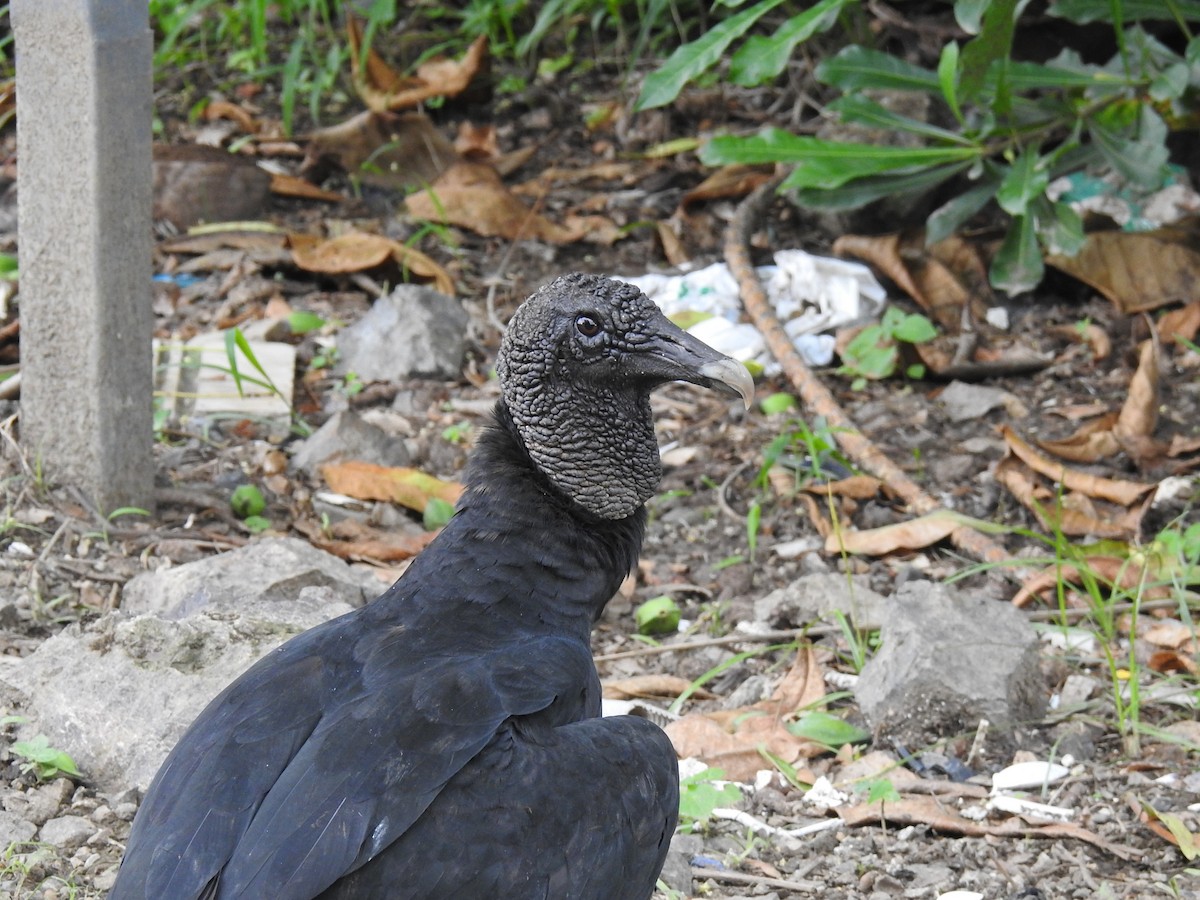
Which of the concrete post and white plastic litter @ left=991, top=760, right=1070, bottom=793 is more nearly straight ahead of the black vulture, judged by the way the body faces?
the white plastic litter

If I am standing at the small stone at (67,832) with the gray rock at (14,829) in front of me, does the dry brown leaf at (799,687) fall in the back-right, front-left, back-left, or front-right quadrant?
back-right

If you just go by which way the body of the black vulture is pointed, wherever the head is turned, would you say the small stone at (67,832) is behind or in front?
behind

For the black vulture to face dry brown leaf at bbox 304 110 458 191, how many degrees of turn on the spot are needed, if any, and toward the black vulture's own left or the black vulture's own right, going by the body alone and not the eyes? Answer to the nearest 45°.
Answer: approximately 90° to the black vulture's own left

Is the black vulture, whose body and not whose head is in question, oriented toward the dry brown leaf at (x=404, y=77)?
no

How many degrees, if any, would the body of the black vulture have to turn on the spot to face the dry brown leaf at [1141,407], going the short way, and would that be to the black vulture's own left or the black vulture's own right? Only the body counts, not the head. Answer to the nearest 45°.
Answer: approximately 45° to the black vulture's own left

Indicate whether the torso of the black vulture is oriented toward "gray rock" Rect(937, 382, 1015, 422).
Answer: yes

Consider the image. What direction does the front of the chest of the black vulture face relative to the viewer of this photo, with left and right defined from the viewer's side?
facing to the right of the viewer
